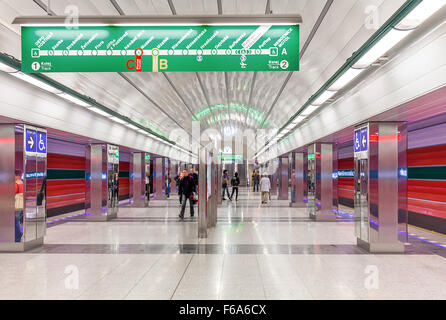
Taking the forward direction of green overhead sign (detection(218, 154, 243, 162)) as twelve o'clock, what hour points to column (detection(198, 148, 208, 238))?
The column is roughly at 12 o'clock from the green overhead sign.

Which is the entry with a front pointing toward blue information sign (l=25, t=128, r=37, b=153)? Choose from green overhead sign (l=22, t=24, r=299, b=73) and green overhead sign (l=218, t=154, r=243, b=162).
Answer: green overhead sign (l=218, t=154, r=243, b=162)

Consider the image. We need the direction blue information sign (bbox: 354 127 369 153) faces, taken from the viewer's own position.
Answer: facing the viewer and to the left of the viewer

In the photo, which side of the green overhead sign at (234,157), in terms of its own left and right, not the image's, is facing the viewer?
front

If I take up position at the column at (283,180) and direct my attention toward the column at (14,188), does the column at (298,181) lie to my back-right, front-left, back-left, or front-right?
front-left

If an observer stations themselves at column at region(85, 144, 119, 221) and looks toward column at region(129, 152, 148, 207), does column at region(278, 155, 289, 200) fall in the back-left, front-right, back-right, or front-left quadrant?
front-right

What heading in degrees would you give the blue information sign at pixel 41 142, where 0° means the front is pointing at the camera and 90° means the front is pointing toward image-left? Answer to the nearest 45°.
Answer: approximately 315°

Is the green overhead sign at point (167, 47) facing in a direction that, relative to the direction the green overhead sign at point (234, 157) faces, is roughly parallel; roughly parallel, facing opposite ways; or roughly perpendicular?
roughly parallel

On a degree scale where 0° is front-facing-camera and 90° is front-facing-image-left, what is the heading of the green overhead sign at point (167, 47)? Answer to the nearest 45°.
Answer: approximately 0°

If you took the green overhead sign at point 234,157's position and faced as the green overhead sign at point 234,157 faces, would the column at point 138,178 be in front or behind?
in front

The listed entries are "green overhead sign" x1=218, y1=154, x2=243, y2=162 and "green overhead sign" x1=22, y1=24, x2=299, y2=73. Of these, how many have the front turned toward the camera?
2

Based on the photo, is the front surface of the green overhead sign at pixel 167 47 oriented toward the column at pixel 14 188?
no
